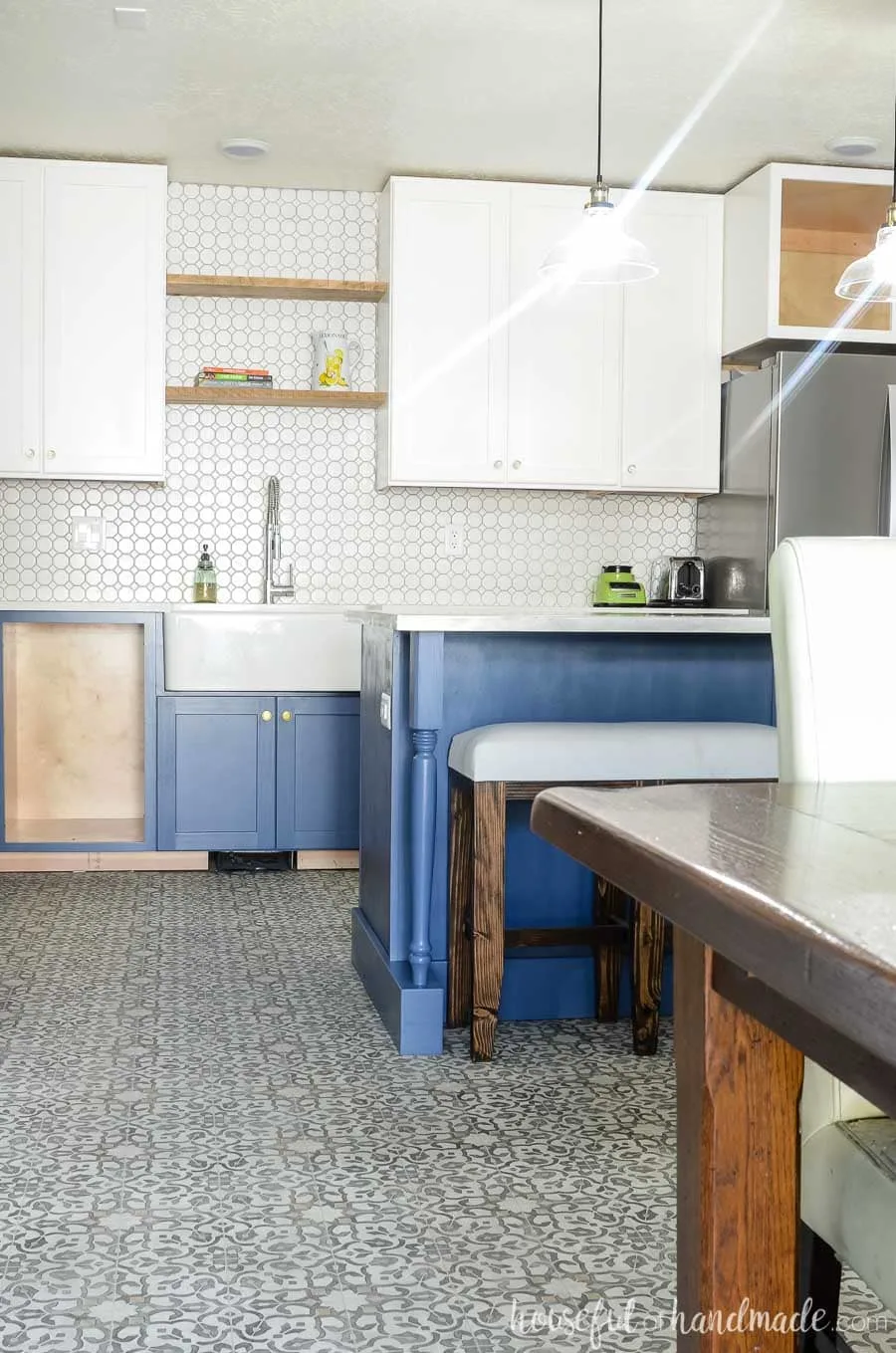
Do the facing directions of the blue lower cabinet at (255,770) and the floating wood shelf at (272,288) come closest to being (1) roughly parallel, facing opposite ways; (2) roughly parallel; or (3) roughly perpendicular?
roughly parallel

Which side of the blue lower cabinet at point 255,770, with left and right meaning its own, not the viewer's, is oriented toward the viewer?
front

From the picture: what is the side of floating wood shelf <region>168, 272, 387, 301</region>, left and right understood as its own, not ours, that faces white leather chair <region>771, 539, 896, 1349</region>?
front

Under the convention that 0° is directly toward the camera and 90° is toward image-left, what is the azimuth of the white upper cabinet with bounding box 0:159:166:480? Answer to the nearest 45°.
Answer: approximately 0°

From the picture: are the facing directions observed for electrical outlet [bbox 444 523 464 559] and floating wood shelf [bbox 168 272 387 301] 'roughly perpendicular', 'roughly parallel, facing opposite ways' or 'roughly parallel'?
roughly parallel

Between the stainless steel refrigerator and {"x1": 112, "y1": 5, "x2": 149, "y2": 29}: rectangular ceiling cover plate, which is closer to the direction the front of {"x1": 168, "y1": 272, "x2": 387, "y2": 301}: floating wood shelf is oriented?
the rectangular ceiling cover plate

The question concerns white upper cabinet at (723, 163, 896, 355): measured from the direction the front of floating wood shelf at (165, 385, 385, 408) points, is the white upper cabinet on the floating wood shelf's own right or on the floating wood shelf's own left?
on the floating wood shelf's own left

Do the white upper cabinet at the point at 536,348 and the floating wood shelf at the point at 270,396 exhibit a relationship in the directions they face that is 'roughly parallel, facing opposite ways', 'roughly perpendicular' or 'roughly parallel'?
roughly parallel

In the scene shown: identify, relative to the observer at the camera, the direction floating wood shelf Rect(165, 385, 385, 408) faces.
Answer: facing the viewer

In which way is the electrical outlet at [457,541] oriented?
toward the camera

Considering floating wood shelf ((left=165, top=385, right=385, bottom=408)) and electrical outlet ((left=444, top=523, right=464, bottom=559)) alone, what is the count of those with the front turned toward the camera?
2

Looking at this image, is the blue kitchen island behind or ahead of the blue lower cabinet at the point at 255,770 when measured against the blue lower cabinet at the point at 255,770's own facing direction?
ahead
